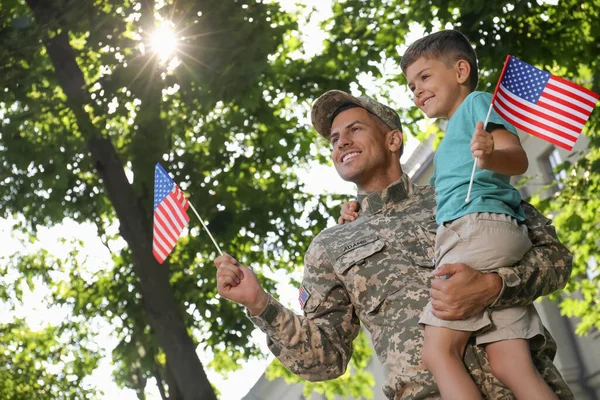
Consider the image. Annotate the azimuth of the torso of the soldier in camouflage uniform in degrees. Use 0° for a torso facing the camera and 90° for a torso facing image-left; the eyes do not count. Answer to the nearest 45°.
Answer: approximately 45°

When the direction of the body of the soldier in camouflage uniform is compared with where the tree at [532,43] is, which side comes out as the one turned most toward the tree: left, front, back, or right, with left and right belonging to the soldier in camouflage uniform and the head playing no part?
back

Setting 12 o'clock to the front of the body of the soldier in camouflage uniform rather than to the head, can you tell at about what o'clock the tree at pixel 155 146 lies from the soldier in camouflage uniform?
The tree is roughly at 4 o'clock from the soldier in camouflage uniform.
